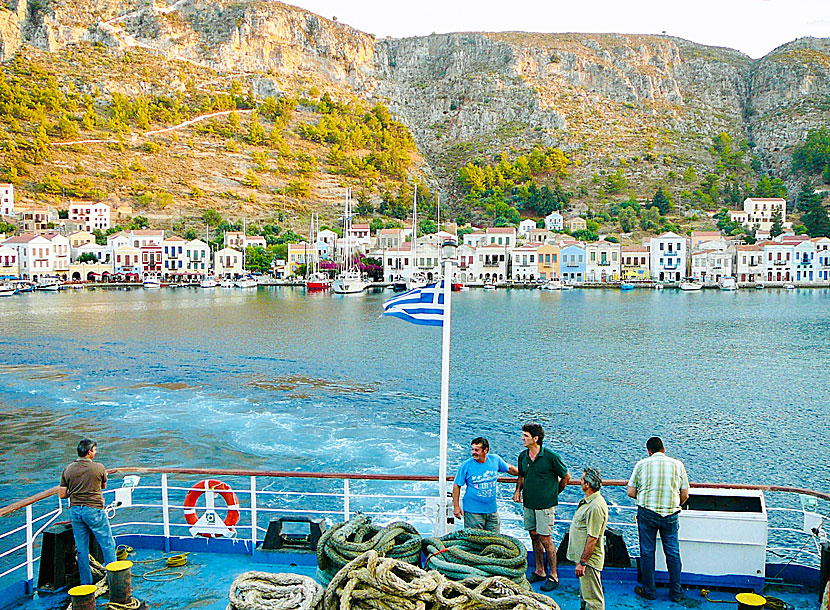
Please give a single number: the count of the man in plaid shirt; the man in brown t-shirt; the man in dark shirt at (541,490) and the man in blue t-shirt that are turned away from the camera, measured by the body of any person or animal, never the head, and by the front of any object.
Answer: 2

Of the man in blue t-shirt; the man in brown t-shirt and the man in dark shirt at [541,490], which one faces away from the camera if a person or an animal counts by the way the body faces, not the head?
the man in brown t-shirt

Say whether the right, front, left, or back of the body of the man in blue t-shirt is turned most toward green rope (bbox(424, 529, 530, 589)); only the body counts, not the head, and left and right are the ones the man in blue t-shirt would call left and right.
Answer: front

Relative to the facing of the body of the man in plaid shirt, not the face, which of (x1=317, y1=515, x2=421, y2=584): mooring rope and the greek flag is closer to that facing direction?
the greek flag

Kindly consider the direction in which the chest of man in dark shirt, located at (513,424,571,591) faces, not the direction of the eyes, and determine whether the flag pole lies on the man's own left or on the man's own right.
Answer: on the man's own right

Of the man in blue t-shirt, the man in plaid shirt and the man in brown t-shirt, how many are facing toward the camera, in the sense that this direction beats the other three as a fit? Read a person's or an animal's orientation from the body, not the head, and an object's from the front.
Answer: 1

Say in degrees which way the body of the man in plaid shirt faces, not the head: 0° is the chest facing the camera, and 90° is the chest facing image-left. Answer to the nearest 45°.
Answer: approximately 180°

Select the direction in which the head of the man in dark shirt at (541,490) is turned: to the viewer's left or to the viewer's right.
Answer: to the viewer's left

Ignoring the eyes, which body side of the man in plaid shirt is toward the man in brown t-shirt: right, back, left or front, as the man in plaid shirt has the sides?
left

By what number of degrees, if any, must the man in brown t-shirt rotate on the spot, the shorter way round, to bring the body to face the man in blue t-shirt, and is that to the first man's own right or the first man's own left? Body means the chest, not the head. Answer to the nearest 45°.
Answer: approximately 90° to the first man's own right

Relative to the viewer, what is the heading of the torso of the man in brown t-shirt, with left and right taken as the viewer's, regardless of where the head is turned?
facing away from the viewer

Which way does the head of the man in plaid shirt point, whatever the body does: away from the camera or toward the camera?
away from the camera

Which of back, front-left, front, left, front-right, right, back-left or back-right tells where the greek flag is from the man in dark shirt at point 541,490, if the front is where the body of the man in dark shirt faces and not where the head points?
right

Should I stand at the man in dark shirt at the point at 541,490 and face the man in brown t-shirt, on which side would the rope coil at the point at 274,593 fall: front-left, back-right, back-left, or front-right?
front-left
